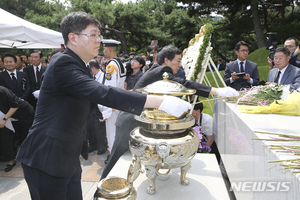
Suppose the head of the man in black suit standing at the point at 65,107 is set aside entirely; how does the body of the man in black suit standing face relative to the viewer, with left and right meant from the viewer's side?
facing to the right of the viewer

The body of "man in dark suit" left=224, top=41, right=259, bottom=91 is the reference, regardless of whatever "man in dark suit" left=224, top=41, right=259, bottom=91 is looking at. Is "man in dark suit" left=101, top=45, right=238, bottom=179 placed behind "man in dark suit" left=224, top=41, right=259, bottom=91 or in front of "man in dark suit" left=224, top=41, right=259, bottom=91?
in front

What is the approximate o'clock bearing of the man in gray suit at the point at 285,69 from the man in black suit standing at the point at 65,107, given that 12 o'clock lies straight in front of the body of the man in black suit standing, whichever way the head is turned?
The man in gray suit is roughly at 11 o'clock from the man in black suit standing.

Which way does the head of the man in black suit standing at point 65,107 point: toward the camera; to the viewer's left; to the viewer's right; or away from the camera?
to the viewer's right

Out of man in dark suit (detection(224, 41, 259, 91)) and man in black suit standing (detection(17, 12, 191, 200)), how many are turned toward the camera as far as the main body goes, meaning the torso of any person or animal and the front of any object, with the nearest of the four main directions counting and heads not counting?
1
